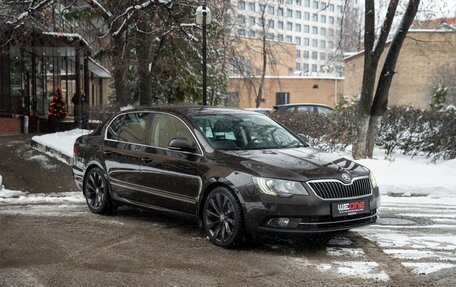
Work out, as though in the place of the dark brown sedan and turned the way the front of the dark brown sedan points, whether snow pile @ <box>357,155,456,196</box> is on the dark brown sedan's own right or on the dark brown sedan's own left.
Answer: on the dark brown sedan's own left

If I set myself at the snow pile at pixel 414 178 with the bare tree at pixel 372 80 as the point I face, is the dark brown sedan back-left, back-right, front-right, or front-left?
back-left

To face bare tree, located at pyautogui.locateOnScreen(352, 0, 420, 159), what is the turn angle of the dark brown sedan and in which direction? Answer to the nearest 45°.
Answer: approximately 90° to its left

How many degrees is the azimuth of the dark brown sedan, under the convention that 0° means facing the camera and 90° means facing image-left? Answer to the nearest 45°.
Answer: approximately 315°

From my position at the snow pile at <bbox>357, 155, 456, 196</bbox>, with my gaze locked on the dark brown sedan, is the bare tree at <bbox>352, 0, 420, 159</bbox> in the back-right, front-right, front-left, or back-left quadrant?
back-right
